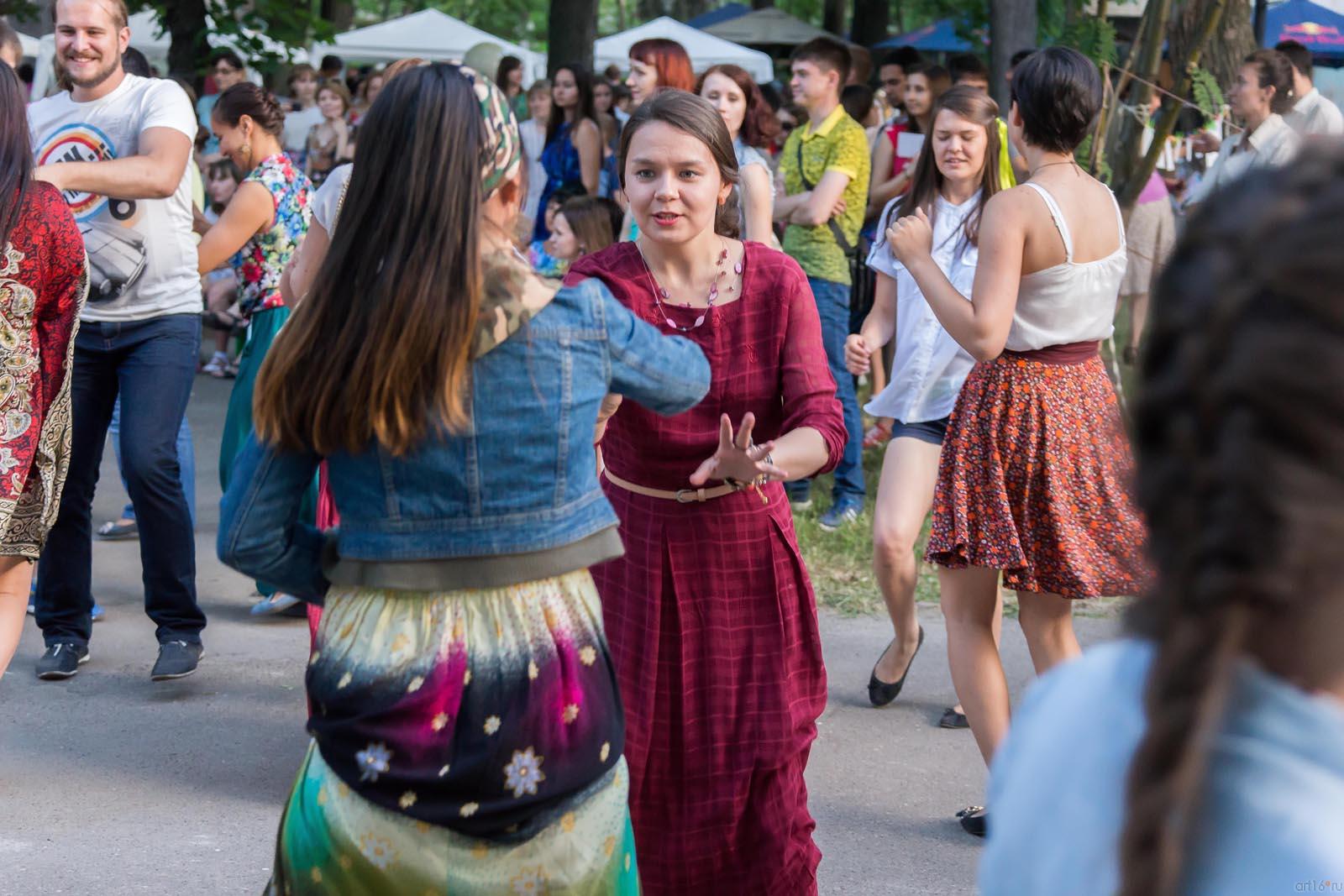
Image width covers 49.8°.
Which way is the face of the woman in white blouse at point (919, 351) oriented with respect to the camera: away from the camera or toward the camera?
toward the camera

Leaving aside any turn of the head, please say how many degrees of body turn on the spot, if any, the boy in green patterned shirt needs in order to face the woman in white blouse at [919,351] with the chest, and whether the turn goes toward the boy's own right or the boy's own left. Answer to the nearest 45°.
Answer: approximately 45° to the boy's own left

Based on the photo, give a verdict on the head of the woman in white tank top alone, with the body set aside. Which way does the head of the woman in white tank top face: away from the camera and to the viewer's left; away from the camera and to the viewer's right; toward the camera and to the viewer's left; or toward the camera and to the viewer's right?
away from the camera and to the viewer's left

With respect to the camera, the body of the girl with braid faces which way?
away from the camera

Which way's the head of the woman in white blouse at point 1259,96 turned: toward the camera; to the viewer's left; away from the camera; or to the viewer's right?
to the viewer's left

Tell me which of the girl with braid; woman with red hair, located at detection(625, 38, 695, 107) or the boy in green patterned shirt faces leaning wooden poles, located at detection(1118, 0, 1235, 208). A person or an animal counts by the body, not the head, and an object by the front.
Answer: the girl with braid

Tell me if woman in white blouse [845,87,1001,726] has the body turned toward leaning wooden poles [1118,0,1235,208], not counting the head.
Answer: no

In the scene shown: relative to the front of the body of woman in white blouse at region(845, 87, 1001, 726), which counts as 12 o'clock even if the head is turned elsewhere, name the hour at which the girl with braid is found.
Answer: The girl with braid is roughly at 12 o'clock from the woman in white blouse.

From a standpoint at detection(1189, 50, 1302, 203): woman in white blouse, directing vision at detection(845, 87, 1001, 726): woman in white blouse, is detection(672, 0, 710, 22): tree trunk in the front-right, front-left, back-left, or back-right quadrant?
back-right

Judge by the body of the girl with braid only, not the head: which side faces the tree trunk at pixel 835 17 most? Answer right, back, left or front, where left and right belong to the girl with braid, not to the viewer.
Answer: front

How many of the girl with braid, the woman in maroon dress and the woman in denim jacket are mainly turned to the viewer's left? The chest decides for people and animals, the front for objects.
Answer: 0

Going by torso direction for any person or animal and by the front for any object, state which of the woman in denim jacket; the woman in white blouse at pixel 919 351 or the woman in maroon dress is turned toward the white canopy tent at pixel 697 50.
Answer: the woman in denim jacket

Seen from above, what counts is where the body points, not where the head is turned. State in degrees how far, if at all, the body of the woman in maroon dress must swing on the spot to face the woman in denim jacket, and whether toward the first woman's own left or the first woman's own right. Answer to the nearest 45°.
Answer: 0° — they already face them

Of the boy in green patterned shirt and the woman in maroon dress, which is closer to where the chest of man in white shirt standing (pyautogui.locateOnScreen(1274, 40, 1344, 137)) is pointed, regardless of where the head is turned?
the boy in green patterned shirt

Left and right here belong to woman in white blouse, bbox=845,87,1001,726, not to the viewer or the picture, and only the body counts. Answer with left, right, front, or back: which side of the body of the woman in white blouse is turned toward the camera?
front

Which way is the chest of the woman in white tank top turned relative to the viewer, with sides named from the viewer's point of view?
facing away from the viewer and to the left of the viewer
